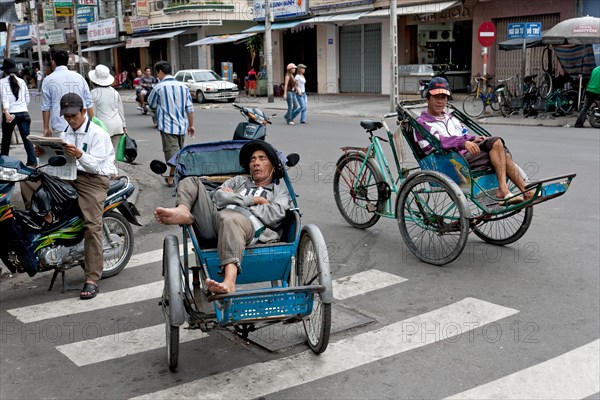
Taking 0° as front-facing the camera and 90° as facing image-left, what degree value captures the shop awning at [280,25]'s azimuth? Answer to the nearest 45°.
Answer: approximately 45°

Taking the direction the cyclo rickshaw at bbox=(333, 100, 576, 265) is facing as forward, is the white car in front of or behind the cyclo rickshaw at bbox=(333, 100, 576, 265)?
behind

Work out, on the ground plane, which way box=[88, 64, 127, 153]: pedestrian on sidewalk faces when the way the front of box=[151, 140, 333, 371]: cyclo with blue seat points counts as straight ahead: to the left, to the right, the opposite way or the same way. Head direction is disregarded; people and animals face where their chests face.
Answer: the opposite way

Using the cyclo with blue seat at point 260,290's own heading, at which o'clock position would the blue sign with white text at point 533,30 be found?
The blue sign with white text is roughly at 7 o'clock from the cyclo with blue seat.

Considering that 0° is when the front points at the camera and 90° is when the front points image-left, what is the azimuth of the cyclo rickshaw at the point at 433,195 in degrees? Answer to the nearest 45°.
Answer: approximately 315°

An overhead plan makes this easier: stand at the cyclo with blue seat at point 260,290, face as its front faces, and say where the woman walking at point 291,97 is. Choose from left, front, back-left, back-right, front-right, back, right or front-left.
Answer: back

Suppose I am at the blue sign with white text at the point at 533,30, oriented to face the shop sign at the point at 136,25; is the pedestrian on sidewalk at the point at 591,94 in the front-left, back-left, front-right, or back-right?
back-left

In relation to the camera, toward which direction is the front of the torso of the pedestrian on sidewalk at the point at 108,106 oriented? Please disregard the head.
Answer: away from the camera
